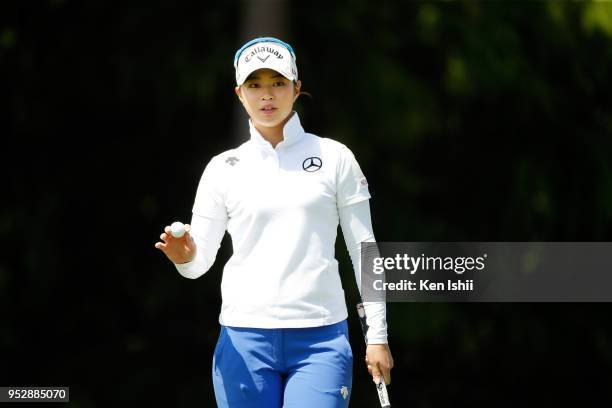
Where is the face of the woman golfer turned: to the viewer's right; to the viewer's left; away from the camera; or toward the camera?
toward the camera

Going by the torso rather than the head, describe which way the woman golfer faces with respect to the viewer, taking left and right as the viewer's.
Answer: facing the viewer
